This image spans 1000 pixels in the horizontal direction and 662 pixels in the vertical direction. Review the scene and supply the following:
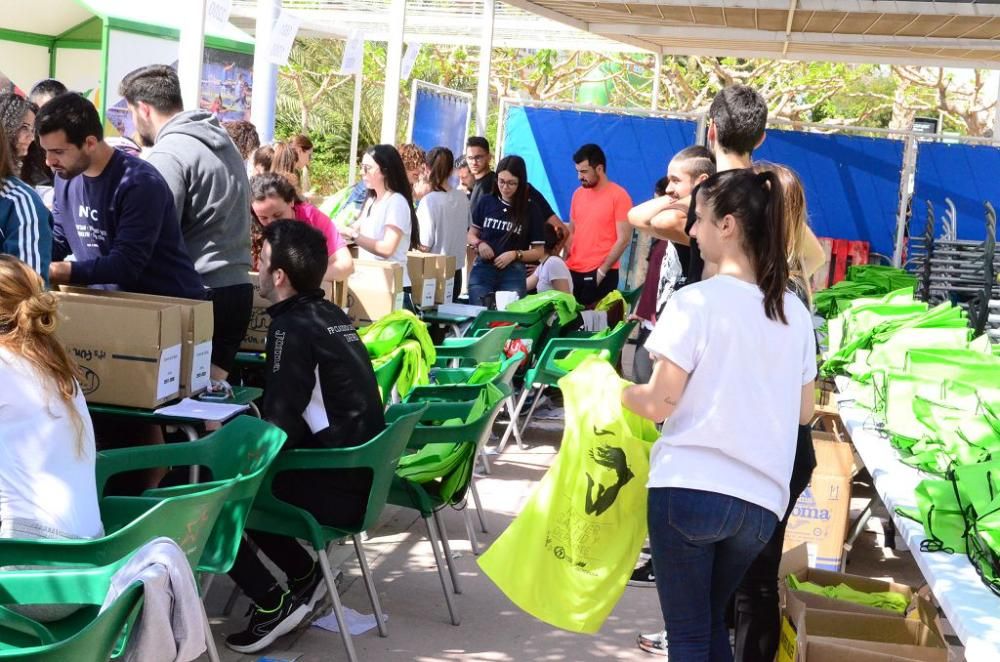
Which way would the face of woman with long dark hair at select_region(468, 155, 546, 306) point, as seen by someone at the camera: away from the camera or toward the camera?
toward the camera

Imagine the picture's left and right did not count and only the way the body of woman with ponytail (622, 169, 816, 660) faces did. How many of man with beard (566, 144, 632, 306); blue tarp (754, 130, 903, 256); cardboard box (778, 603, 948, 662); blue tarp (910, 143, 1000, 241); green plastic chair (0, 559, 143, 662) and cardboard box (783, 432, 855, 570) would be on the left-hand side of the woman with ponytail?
1

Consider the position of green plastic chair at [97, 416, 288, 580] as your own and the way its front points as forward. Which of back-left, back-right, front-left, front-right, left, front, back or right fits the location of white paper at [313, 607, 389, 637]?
back-right

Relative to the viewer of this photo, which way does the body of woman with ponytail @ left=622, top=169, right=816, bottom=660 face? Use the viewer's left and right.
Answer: facing away from the viewer and to the left of the viewer

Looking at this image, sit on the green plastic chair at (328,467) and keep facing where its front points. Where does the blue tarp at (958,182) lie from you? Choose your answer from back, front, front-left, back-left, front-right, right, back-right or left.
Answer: back-right

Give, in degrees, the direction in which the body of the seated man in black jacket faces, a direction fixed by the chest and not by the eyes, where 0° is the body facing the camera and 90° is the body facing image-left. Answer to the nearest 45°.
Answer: approximately 135°

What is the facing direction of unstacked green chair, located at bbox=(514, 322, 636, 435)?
to the viewer's left

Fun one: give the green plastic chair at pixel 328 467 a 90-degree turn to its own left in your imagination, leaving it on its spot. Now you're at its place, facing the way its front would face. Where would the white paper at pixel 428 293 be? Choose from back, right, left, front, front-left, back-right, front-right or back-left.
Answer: back

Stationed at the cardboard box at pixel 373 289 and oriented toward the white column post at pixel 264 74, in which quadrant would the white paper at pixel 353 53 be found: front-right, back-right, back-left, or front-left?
front-right

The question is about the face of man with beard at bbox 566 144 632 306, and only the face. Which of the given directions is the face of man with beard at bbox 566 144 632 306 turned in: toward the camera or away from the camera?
toward the camera

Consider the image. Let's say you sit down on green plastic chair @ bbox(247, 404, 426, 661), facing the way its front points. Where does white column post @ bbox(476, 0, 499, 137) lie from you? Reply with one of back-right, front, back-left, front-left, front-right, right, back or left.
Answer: right

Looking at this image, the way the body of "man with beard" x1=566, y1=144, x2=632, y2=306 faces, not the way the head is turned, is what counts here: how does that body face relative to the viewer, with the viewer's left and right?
facing the viewer and to the left of the viewer
